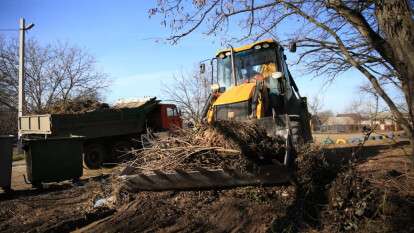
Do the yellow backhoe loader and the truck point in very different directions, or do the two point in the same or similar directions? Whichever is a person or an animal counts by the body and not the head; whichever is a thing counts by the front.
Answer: very different directions

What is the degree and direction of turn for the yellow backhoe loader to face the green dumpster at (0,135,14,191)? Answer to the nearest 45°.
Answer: approximately 45° to its right

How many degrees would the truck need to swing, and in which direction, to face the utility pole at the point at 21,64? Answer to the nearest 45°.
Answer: approximately 90° to its left

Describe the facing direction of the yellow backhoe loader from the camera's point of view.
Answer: facing the viewer and to the left of the viewer

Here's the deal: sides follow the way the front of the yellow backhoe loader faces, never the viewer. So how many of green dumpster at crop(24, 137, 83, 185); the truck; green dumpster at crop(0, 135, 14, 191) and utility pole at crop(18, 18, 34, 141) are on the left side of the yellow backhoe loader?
0

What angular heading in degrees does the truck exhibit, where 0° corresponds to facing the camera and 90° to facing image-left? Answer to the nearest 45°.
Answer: approximately 225°

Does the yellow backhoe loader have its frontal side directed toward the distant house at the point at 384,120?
no

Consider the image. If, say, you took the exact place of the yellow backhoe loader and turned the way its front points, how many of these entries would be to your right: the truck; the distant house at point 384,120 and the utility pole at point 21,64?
2

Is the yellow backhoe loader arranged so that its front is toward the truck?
no

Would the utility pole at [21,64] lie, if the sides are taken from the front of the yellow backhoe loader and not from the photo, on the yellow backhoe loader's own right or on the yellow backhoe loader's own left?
on the yellow backhoe loader's own right
